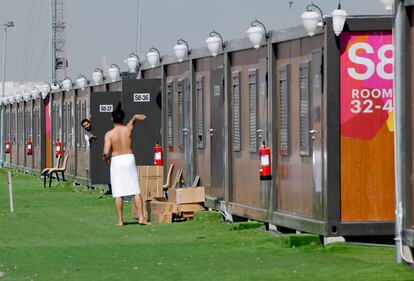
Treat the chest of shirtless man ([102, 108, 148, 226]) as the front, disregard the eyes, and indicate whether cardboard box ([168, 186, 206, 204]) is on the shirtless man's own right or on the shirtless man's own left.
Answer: on the shirtless man's own right

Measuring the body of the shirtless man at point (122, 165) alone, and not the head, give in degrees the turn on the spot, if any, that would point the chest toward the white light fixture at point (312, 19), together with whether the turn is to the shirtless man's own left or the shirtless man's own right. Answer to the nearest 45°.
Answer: approximately 135° to the shirtless man's own right

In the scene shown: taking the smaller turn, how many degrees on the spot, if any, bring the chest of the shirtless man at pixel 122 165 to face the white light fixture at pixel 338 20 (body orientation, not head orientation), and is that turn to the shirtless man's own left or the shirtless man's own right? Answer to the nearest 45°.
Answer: approximately 135° to the shirtless man's own right

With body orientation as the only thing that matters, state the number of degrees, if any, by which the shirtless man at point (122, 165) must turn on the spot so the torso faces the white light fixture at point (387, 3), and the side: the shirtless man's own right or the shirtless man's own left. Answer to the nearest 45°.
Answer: approximately 135° to the shirtless man's own right

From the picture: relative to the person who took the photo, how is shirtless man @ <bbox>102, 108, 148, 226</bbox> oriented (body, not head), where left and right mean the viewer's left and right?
facing away from the viewer
